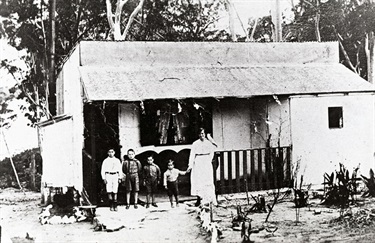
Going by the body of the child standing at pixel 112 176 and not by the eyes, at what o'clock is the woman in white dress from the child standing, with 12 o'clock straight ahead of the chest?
The woman in white dress is roughly at 9 o'clock from the child standing.

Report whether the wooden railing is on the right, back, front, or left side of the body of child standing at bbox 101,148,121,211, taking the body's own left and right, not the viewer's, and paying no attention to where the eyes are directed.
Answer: left

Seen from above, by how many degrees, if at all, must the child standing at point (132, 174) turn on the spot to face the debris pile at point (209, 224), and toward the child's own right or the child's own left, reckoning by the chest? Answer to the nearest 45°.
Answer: approximately 45° to the child's own left

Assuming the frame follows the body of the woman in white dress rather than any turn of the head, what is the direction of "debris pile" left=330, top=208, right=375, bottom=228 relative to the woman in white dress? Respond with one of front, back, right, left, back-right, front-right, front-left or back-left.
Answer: front-left

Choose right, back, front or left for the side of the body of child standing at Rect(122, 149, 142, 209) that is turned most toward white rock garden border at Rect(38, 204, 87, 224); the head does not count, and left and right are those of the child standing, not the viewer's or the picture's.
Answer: right

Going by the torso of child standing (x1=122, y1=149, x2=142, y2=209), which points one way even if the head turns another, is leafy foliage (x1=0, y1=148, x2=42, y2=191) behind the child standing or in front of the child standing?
behind
